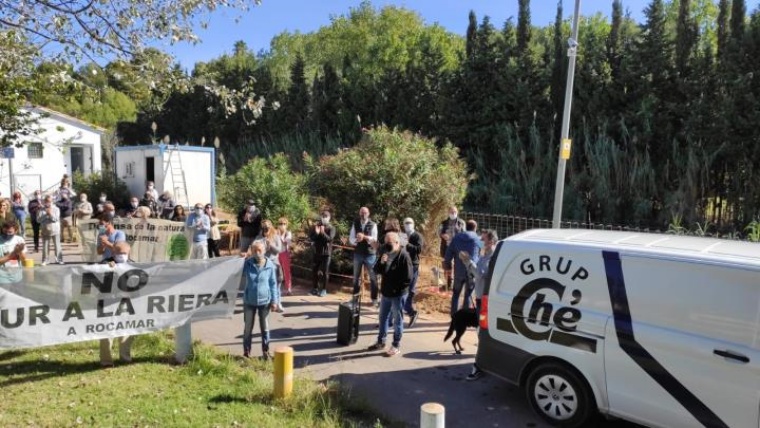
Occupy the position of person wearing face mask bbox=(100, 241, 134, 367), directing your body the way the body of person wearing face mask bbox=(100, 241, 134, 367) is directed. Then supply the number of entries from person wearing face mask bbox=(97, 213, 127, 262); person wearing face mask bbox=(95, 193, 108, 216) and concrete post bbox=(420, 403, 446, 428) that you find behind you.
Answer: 2

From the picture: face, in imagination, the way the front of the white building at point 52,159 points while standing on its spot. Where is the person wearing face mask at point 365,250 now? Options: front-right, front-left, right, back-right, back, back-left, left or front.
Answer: front

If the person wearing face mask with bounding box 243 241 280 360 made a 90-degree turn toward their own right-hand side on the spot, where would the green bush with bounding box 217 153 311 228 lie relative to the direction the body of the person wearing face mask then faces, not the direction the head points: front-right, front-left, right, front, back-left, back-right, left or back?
right

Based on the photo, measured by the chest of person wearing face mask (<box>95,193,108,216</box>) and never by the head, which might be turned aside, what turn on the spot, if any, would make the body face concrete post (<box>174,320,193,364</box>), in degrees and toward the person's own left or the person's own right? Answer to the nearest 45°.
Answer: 0° — they already face it

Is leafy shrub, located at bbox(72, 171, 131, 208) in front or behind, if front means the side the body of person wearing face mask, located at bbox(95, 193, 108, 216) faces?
behind

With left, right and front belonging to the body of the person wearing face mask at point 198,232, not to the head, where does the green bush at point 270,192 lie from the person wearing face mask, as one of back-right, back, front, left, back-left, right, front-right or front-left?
back-left

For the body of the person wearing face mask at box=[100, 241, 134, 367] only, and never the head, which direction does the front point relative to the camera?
toward the camera

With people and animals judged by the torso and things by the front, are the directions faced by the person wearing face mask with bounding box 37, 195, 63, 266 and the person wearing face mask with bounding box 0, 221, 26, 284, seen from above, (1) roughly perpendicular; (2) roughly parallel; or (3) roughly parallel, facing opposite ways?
roughly parallel

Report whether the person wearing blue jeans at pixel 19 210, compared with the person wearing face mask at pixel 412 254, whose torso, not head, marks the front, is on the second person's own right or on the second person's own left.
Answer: on the second person's own right

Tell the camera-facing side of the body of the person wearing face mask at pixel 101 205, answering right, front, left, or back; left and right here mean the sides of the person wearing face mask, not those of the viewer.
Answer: front

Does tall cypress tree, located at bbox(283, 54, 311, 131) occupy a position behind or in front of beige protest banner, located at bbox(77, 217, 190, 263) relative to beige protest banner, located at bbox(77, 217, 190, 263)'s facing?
behind

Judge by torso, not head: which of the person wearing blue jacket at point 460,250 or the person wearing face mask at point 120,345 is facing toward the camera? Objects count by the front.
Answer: the person wearing face mask at point 120,345

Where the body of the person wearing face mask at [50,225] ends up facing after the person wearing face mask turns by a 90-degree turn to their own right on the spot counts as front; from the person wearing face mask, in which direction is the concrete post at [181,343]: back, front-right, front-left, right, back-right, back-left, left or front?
left

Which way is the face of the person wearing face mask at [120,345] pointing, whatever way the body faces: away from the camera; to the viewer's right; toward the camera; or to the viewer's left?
toward the camera

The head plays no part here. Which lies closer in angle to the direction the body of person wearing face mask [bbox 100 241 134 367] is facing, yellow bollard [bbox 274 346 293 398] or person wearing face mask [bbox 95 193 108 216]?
the yellow bollard

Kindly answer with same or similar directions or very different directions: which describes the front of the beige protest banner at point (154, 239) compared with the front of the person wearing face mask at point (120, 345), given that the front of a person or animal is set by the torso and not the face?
same or similar directions
